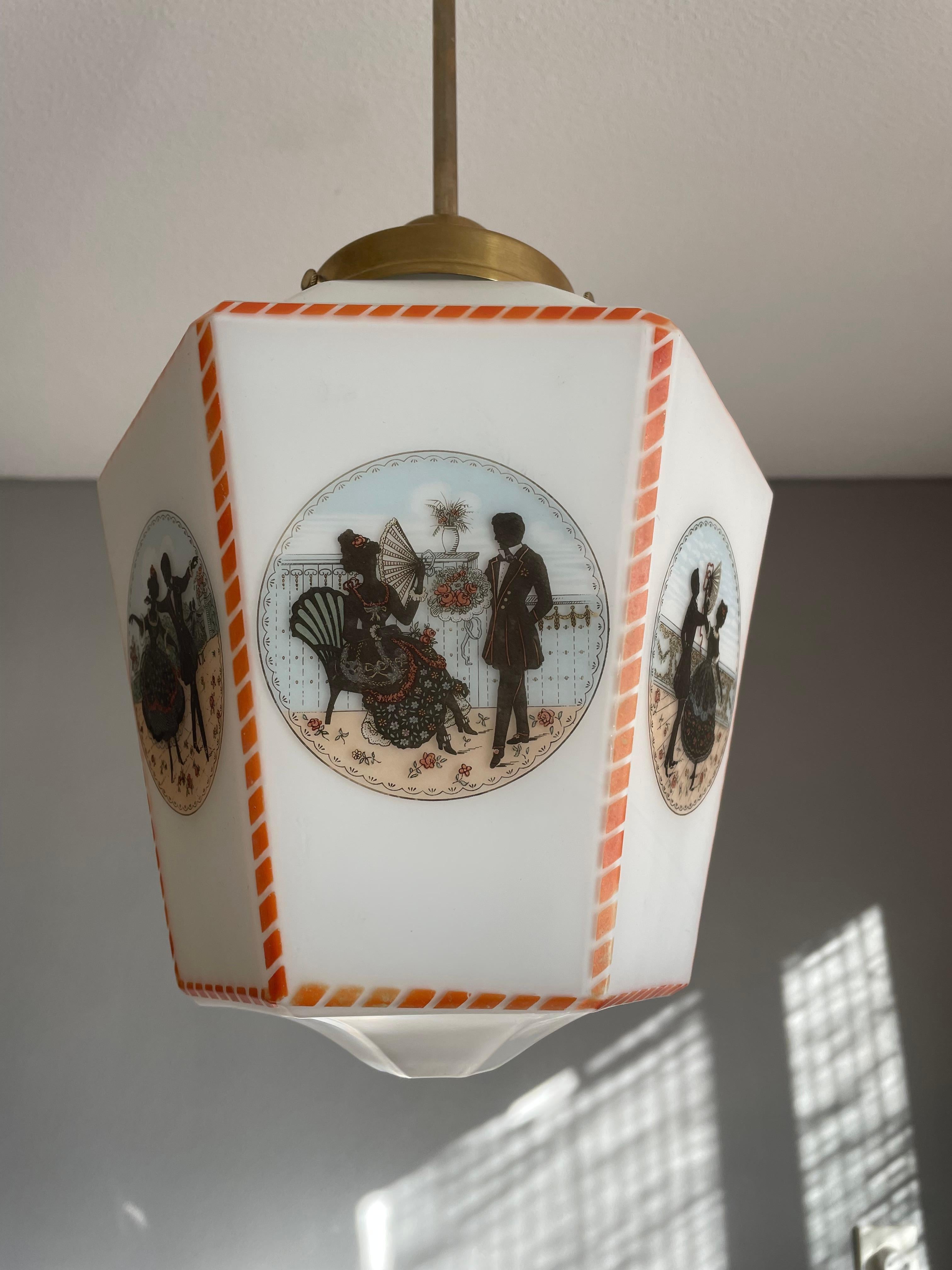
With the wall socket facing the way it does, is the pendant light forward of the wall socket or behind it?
forward

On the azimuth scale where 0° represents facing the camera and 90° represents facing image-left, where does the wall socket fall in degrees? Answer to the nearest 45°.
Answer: approximately 0°
